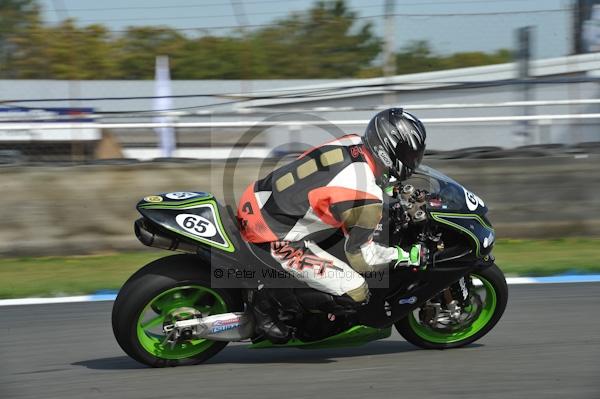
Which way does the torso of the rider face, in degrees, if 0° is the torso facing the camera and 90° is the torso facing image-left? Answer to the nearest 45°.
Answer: approximately 270°

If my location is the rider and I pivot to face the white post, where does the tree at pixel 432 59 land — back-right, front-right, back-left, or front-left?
front-right

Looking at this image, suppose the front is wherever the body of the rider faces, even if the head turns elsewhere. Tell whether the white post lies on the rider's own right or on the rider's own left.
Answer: on the rider's own left

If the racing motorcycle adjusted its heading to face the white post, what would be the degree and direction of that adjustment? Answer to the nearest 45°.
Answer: approximately 90° to its left

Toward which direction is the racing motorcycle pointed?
to the viewer's right

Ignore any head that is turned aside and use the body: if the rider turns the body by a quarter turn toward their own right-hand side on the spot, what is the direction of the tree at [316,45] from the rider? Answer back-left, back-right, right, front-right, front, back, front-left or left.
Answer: back

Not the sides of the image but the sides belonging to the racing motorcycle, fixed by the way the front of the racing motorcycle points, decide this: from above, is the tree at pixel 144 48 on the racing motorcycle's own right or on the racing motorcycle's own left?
on the racing motorcycle's own left

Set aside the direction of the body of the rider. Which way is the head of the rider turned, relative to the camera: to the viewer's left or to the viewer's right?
to the viewer's right

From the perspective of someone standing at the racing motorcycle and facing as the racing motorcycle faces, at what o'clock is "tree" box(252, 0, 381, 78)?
The tree is roughly at 9 o'clock from the racing motorcycle.
